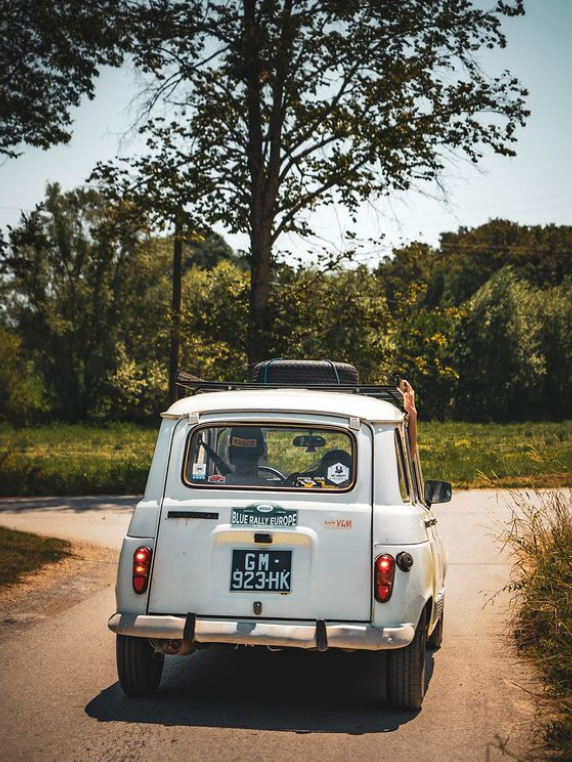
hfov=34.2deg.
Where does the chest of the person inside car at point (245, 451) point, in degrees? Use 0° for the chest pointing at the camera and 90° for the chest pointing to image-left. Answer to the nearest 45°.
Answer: approximately 180°

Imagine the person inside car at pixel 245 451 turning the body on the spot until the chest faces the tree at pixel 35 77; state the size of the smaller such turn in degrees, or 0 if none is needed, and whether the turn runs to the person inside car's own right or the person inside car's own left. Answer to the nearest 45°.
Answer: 0° — they already face it

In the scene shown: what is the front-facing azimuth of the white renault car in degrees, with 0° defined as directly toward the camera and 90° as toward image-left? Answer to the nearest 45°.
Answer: approximately 180°

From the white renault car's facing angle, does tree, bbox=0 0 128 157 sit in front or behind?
in front
